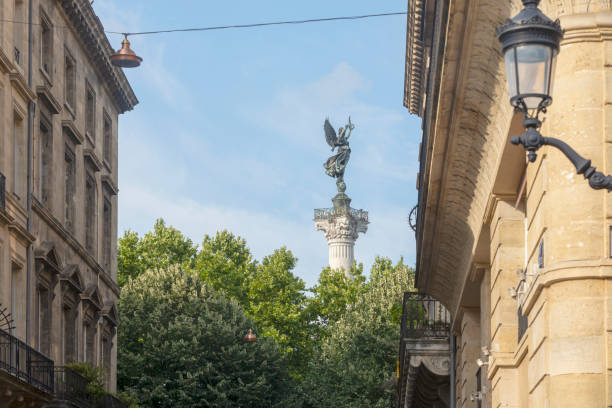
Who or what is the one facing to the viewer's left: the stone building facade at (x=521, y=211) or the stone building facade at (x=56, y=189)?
the stone building facade at (x=521, y=211)

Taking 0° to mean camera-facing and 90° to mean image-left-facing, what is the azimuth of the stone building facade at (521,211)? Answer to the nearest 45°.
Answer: approximately 90°

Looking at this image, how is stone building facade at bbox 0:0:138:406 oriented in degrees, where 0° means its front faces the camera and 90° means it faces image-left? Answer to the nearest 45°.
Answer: approximately 270°

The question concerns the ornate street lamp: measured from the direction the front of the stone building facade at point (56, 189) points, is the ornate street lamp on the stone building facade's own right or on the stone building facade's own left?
on the stone building facade's own right

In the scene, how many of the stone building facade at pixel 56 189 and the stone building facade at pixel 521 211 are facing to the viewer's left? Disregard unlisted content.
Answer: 1

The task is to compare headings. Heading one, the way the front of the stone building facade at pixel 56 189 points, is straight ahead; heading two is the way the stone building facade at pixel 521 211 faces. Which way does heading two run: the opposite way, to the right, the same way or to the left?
the opposite way
